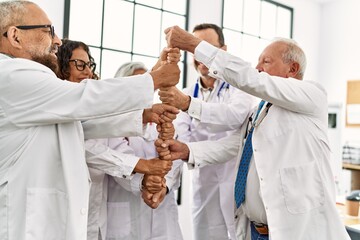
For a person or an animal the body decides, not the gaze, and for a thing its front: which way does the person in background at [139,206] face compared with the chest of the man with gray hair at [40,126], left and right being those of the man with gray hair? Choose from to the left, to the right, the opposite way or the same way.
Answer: to the right

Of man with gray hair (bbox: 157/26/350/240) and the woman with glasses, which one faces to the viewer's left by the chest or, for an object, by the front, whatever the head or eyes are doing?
the man with gray hair

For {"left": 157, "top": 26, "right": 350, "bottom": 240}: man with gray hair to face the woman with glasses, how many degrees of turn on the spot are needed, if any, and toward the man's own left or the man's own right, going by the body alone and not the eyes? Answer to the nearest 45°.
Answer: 0° — they already face them

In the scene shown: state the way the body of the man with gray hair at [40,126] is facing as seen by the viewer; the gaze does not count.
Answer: to the viewer's right

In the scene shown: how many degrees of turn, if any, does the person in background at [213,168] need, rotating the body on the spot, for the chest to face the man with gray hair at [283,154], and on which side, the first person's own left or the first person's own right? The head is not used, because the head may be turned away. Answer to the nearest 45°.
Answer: approximately 90° to the first person's own left

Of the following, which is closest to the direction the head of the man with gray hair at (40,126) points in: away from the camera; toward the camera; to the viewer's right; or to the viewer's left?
to the viewer's right

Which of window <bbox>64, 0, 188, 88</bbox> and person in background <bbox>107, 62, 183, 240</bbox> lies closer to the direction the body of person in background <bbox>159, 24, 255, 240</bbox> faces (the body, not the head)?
the person in background

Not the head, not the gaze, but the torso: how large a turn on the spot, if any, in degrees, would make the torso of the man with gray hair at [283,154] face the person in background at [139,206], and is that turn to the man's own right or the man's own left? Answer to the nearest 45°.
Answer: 0° — they already face them

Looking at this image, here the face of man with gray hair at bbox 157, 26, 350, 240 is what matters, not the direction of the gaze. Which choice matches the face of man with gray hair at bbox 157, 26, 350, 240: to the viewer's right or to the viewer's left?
to the viewer's left

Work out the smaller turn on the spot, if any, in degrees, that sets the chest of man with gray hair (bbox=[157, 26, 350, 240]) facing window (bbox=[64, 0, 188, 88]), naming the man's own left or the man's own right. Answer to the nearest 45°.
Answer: approximately 45° to the man's own right

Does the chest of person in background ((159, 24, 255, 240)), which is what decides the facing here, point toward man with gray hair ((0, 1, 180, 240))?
yes

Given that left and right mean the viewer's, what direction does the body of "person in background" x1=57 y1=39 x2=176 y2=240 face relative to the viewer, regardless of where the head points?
facing the viewer and to the right of the viewer

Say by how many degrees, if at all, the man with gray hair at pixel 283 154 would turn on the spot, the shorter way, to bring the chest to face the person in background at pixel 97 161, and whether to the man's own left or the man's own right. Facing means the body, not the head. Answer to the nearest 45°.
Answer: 0° — they already face them

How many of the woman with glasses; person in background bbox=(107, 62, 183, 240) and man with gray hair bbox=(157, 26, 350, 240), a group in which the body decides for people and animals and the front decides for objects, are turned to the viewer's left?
1

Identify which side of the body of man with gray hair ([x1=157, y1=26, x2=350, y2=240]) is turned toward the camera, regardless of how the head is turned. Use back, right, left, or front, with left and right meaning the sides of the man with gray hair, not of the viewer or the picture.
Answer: left
